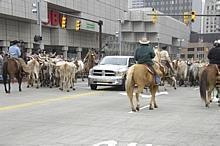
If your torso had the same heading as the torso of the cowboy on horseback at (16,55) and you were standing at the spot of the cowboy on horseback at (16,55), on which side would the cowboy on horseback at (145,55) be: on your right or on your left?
on your right

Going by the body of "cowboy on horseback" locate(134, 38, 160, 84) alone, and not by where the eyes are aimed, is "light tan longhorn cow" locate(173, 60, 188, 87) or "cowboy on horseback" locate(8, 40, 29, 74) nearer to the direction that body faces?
the light tan longhorn cow

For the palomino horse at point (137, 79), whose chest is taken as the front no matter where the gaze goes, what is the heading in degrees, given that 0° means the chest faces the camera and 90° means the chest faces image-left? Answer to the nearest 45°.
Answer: approximately 225°

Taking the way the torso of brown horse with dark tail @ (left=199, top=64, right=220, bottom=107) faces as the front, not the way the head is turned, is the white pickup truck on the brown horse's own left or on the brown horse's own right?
on the brown horse's own left

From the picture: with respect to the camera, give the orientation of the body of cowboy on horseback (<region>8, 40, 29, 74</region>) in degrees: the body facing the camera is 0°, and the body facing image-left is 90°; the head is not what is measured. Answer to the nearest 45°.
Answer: approximately 225°

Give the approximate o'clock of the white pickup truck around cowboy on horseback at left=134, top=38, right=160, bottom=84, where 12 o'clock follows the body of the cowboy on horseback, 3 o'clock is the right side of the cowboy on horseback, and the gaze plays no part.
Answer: The white pickup truck is roughly at 10 o'clock from the cowboy on horseback.

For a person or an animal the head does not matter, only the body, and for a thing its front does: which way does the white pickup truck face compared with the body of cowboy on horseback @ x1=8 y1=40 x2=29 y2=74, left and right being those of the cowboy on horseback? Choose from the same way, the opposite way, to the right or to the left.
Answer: the opposite way

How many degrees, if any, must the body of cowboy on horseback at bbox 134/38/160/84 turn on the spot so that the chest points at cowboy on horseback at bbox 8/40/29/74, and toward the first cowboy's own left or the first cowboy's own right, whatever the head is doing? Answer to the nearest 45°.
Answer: approximately 90° to the first cowboy's own left
